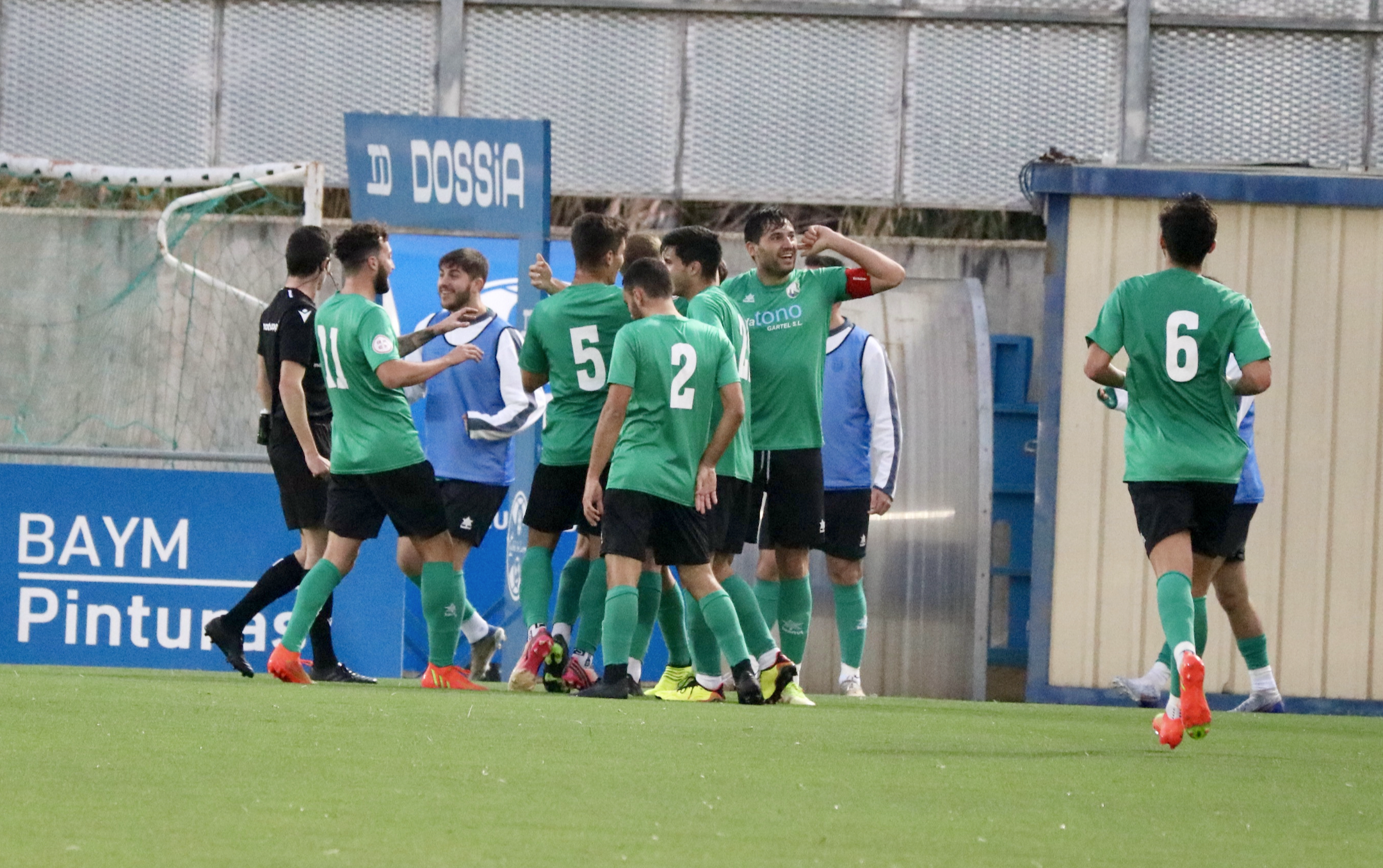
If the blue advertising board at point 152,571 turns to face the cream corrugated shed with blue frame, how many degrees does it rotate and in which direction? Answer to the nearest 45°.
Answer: approximately 90° to its left

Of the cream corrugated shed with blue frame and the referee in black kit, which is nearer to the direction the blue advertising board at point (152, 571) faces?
the referee in black kit

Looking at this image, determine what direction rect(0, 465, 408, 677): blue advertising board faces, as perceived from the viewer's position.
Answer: facing the viewer
